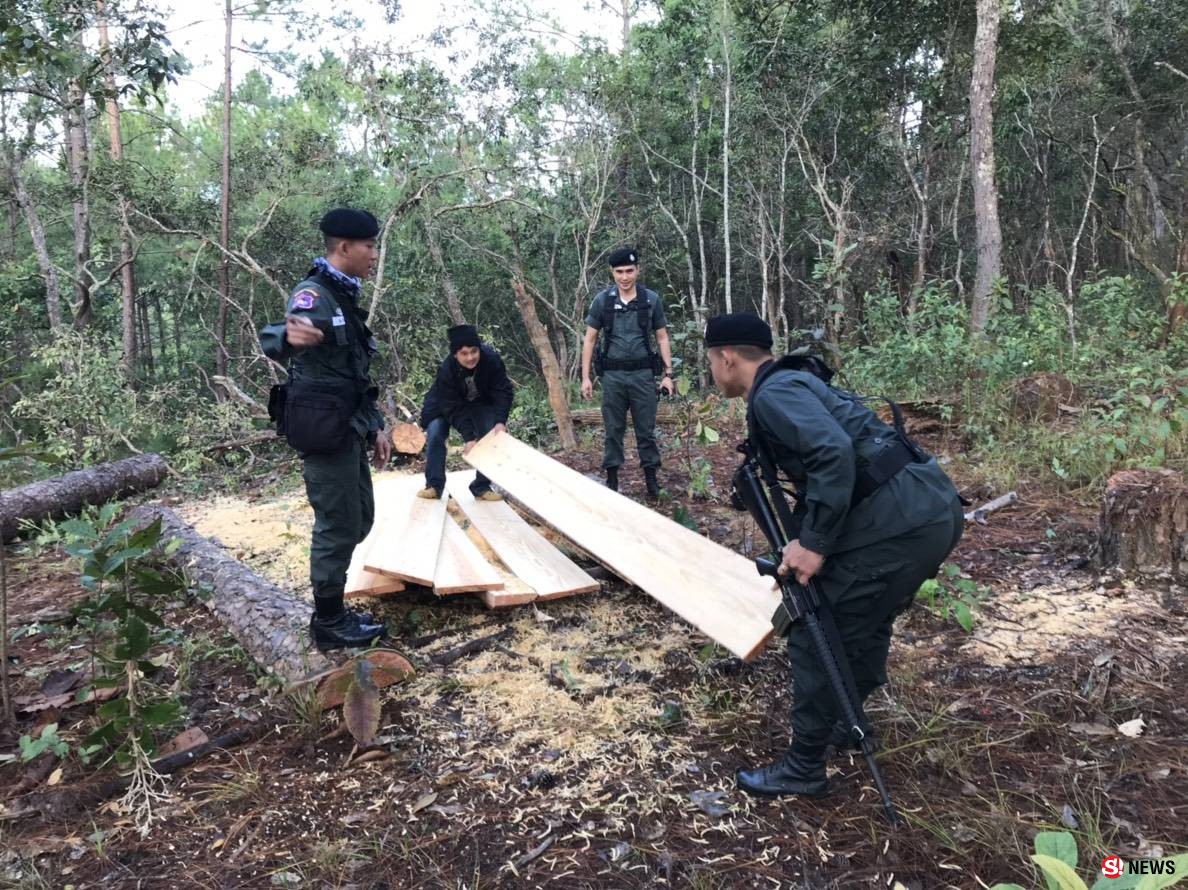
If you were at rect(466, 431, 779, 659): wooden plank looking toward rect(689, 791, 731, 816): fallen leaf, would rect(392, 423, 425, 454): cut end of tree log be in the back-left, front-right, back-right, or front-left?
back-right

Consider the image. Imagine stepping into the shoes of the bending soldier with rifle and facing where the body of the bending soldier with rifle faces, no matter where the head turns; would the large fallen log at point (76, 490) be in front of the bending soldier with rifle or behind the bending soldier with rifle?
in front

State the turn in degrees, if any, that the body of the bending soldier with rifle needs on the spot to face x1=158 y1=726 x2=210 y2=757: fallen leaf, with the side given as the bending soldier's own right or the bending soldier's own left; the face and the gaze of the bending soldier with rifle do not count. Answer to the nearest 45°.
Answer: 0° — they already face it

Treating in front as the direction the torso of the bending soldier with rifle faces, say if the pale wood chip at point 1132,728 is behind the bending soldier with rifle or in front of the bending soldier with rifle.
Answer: behind

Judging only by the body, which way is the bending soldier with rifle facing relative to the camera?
to the viewer's left

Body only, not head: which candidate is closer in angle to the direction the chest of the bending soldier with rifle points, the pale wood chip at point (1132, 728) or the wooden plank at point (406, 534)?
the wooden plank

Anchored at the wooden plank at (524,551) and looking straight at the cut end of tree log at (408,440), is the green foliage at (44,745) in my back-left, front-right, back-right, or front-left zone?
back-left

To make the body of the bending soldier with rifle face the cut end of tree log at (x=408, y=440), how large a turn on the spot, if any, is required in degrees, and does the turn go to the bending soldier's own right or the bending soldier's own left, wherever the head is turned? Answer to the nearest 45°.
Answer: approximately 45° to the bending soldier's own right

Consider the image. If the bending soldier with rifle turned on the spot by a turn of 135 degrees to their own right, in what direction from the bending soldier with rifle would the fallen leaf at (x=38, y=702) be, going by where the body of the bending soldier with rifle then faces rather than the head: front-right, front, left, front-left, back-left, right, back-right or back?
back-left

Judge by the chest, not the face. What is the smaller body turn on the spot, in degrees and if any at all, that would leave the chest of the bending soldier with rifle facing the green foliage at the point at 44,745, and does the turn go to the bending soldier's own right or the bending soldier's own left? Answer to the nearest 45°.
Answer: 0° — they already face it

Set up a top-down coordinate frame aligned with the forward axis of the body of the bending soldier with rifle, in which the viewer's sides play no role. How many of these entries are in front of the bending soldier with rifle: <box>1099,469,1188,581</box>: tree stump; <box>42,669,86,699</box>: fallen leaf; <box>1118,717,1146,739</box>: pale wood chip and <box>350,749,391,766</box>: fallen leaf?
2

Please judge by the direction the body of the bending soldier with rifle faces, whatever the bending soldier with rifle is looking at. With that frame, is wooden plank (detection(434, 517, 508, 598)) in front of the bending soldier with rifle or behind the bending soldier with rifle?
in front
